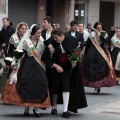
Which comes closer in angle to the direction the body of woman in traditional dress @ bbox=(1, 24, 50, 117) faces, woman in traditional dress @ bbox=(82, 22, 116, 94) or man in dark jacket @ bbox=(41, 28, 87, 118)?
the man in dark jacket

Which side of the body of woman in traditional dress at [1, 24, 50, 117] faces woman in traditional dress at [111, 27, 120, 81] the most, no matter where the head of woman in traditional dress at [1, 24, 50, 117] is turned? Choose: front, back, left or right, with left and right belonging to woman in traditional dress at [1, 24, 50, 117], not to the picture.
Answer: left

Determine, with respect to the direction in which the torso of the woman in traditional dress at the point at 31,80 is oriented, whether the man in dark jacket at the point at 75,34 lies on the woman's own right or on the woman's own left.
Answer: on the woman's own left

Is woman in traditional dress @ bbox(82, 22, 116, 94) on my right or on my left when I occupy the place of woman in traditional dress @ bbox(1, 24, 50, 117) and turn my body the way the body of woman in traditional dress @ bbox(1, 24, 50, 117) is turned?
on my left

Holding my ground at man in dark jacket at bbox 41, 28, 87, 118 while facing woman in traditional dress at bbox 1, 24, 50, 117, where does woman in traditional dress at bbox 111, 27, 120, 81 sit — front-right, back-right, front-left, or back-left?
back-right

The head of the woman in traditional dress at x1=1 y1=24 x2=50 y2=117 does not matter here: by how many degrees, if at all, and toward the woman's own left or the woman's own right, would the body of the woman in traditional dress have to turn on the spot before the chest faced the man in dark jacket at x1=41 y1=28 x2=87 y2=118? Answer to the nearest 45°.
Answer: approximately 45° to the woman's own left
